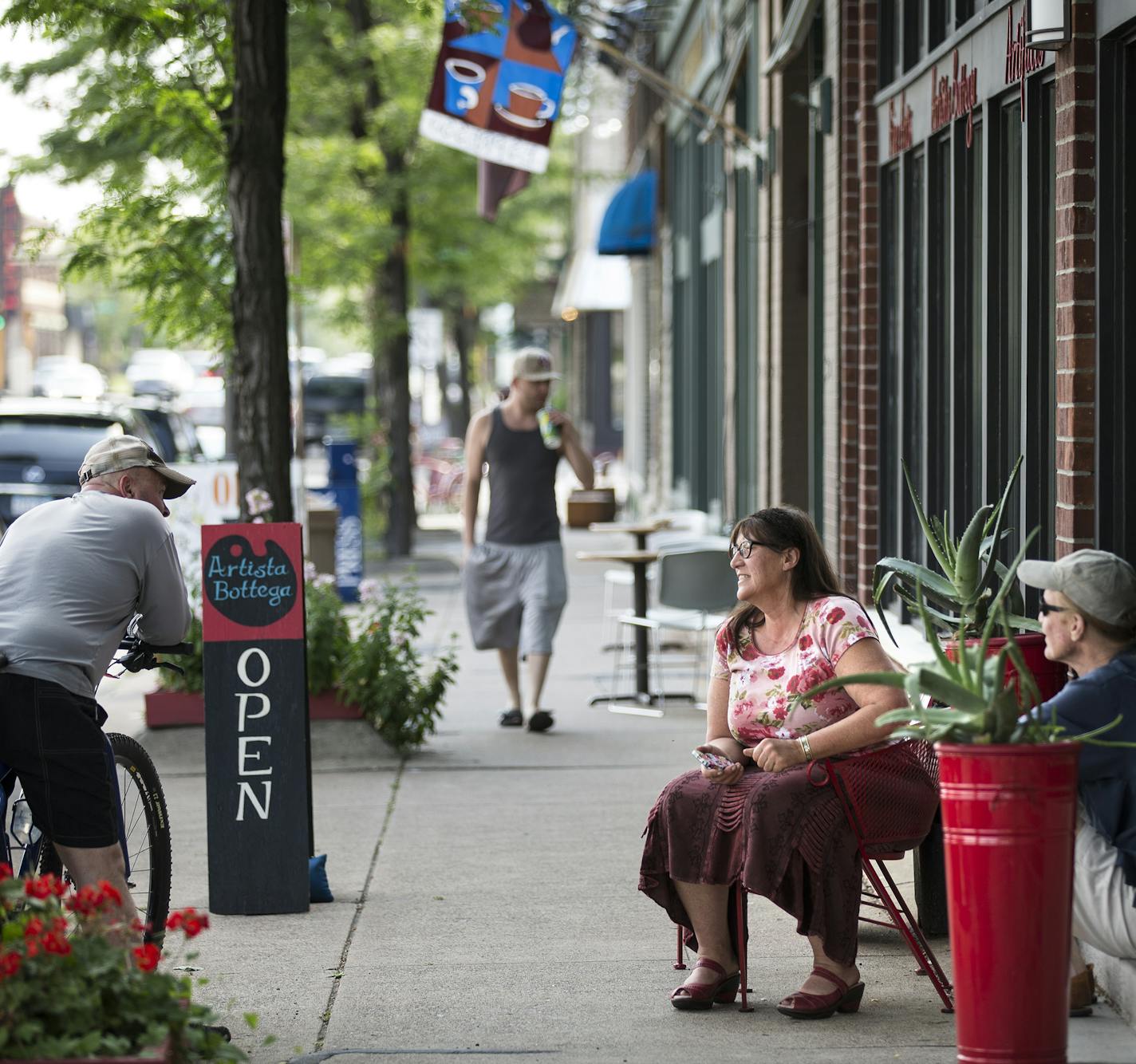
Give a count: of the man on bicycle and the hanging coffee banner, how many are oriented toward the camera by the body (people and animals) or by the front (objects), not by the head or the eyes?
1

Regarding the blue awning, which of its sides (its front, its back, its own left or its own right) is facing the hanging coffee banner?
left

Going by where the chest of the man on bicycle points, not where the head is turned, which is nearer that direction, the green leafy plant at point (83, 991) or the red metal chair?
the red metal chair

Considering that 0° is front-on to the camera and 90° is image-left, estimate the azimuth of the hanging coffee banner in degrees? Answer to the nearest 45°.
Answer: approximately 0°

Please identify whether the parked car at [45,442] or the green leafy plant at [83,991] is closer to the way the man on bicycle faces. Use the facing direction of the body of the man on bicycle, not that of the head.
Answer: the parked car

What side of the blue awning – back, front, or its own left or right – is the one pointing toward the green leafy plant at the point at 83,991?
left

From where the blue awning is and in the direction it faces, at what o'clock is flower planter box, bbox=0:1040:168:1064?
The flower planter box is roughly at 9 o'clock from the blue awning.

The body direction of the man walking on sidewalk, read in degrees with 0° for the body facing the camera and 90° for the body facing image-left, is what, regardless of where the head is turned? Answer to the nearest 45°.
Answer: approximately 0°

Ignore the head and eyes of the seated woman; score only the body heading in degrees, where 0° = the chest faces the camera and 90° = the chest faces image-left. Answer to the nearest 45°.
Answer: approximately 45°

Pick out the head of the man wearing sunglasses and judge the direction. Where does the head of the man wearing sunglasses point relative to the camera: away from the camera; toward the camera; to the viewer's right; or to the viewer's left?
to the viewer's left

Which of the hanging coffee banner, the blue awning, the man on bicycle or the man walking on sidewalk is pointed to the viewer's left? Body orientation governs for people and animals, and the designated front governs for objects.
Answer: the blue awning

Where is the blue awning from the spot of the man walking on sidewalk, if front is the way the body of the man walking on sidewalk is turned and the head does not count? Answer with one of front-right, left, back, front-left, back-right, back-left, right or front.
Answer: back

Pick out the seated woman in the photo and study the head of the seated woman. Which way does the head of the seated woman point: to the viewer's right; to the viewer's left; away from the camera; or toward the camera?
to the viewer's left
